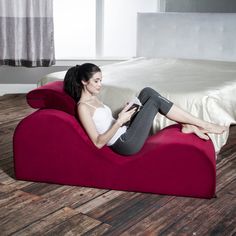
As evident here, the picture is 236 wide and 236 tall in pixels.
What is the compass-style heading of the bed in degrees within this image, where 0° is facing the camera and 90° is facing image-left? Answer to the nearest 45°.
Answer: approximately 45°

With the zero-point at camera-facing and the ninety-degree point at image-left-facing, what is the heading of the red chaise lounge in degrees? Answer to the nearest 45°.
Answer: approximately 270°

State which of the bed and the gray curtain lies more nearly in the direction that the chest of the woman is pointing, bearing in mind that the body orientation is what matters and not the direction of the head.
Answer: the bed

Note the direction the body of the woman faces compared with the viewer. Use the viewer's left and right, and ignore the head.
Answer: facing to the right of the viewer

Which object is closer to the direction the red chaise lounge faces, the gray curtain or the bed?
the bed

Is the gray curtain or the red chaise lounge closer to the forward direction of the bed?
the red chaise lounge

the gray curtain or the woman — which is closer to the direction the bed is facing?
the woman
